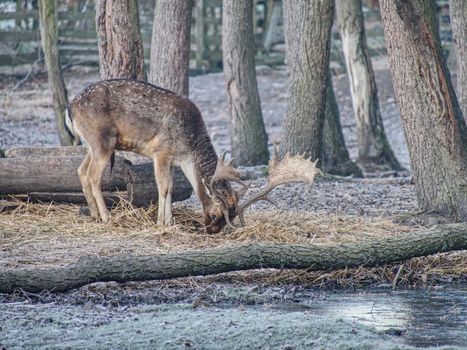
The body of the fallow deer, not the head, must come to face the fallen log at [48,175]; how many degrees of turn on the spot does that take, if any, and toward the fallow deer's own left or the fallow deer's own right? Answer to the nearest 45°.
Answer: approximately 180°

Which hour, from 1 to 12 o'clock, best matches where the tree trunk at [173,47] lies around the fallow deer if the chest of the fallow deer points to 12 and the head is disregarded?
The tree trunk is roughly at 9 o'clock from the fallow deer.

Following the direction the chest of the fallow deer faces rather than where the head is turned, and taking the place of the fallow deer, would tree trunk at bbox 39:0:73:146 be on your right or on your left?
on your left

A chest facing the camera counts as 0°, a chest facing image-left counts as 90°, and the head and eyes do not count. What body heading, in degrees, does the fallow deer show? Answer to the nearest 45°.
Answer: approximately 270°

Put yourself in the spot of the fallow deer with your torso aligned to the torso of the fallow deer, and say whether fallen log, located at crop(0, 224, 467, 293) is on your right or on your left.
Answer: on your right

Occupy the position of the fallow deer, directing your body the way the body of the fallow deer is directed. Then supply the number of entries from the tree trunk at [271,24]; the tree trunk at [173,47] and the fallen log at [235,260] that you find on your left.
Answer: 2

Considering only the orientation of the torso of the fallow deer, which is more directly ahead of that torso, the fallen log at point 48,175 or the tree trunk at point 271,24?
the tree trunk

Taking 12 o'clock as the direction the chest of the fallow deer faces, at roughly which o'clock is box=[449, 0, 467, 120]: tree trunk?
The tree trunk is roughly at 11 o'clock from the fallow deer.

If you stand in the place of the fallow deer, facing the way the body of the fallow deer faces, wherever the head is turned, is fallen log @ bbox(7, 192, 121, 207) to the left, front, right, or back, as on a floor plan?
back
